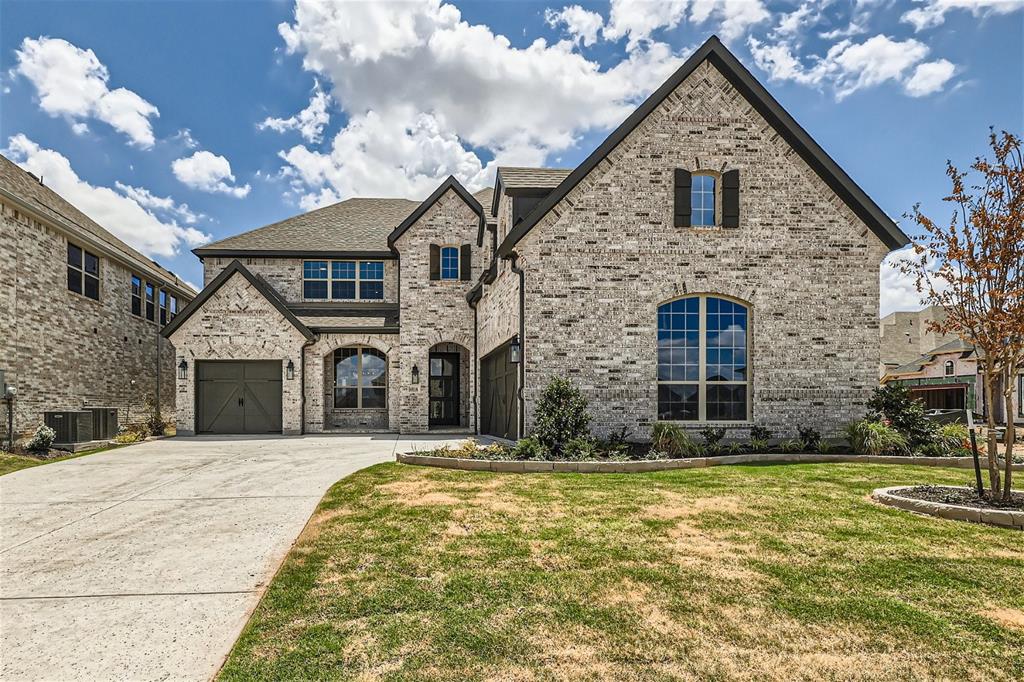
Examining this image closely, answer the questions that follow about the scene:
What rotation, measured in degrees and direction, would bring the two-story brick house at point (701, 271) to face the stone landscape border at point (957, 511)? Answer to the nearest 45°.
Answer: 0° — it already faces it

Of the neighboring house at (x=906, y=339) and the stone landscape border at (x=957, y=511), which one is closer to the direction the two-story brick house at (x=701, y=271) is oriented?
the stone landscape border

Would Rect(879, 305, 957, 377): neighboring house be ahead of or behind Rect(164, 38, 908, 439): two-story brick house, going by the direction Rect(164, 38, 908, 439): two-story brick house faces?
behind

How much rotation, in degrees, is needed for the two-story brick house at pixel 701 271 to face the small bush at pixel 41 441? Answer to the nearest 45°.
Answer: approximately 90° to its right

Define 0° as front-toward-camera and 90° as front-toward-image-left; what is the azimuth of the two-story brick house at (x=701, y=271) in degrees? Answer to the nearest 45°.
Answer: approximately 0°

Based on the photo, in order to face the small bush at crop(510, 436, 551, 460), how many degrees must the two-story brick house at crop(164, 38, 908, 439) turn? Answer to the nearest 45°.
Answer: approximately 45° to its right

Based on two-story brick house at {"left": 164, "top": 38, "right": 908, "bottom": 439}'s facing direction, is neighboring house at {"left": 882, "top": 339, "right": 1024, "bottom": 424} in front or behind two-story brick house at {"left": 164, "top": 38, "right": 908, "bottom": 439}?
behind

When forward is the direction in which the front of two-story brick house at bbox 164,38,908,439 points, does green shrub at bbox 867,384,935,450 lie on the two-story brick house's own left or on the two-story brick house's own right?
on the two-story brick house's own left

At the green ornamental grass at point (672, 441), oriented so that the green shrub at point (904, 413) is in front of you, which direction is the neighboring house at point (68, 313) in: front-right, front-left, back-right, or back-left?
back-left
